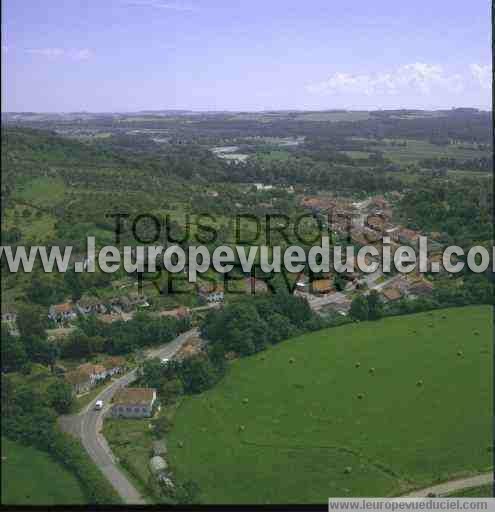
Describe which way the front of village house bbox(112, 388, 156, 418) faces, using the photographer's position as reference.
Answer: facing the viewer

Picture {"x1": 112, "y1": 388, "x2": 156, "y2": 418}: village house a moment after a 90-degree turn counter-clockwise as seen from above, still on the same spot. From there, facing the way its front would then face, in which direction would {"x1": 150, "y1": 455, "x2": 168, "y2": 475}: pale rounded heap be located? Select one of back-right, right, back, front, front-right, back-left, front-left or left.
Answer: right

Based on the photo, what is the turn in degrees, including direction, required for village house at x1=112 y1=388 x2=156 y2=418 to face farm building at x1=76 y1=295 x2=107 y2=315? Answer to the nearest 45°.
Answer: approximately 180°

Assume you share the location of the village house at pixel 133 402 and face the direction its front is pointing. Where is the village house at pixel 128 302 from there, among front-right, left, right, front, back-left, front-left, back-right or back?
back
